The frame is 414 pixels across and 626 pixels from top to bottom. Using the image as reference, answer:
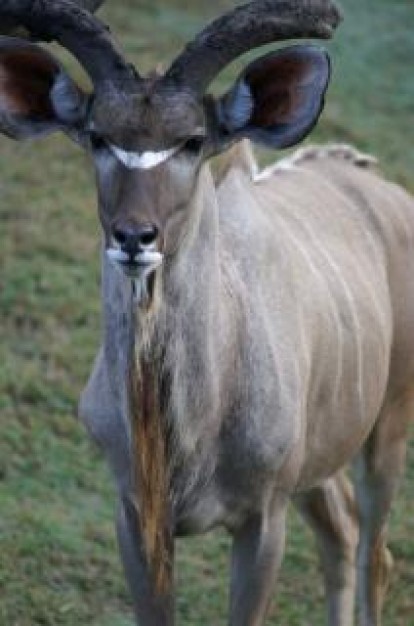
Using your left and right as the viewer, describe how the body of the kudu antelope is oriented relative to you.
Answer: facing the viewer and to the left of the viewer
